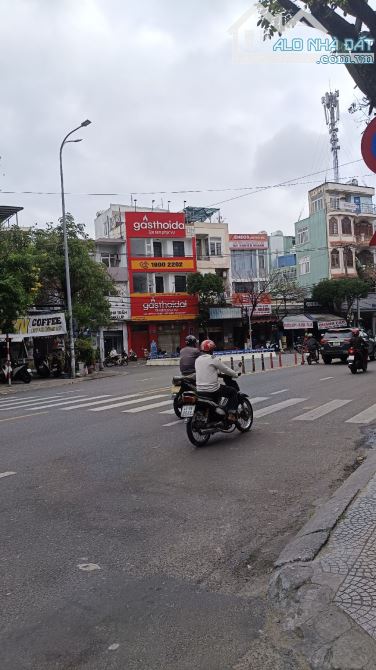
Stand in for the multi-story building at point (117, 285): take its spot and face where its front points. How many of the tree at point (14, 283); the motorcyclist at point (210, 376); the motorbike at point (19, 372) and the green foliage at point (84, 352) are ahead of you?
4

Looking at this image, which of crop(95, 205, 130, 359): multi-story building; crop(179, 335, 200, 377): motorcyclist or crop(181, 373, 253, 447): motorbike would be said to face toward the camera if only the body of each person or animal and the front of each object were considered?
the multi-story building

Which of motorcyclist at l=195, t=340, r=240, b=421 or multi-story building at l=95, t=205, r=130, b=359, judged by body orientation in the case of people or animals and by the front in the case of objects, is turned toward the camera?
the multi-story building

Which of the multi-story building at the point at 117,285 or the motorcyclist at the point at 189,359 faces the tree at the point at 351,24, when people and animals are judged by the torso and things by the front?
the multi-story building

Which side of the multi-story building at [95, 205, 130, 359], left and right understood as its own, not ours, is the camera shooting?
front

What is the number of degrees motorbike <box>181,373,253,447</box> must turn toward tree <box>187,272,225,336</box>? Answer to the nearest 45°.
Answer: approximately 45° to its left

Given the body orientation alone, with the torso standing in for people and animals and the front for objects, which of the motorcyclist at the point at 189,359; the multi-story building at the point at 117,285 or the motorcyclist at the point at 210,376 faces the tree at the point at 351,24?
the multi-story building

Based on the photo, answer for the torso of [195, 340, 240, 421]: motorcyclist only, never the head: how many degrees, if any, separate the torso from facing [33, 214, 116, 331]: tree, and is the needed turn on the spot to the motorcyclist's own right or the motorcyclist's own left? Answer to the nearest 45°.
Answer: approximately 45° to the motorcyclist's own left

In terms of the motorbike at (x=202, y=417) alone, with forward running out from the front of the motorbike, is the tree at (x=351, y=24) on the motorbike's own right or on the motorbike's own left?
on the motorbike's own right

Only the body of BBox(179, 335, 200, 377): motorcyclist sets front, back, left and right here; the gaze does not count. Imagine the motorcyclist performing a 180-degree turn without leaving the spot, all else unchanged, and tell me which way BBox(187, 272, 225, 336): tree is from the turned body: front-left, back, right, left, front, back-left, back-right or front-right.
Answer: back-right

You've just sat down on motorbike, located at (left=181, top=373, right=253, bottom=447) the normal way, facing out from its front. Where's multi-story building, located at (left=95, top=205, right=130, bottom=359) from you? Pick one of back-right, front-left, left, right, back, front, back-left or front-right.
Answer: front-left

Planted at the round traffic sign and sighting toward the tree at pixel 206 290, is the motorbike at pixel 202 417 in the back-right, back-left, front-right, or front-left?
front-left
